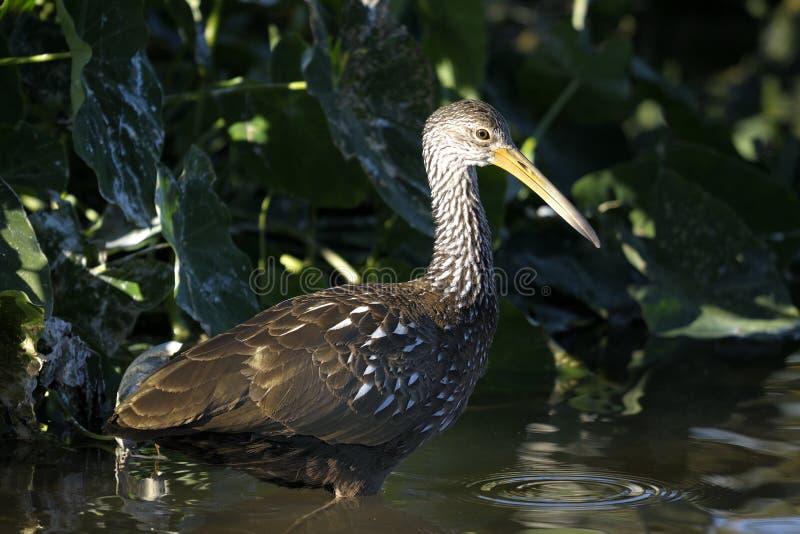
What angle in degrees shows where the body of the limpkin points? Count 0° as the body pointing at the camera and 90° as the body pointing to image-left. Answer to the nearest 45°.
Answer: approximately 270°
